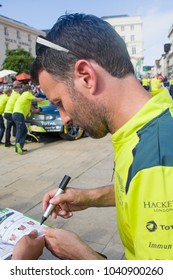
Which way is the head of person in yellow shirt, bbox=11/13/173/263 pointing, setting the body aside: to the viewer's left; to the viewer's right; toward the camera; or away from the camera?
to the viewer's left

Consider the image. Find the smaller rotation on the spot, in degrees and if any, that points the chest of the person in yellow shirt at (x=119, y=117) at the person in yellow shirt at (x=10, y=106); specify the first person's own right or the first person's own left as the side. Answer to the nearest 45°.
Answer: approximately 90° to the first person's own right

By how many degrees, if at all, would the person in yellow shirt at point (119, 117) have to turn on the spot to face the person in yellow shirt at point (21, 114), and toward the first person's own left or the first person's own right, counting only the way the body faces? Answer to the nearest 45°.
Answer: approximately 90° to the first person's own right

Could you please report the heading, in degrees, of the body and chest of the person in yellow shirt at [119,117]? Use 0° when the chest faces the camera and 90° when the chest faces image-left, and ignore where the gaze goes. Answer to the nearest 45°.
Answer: approximately 90°
